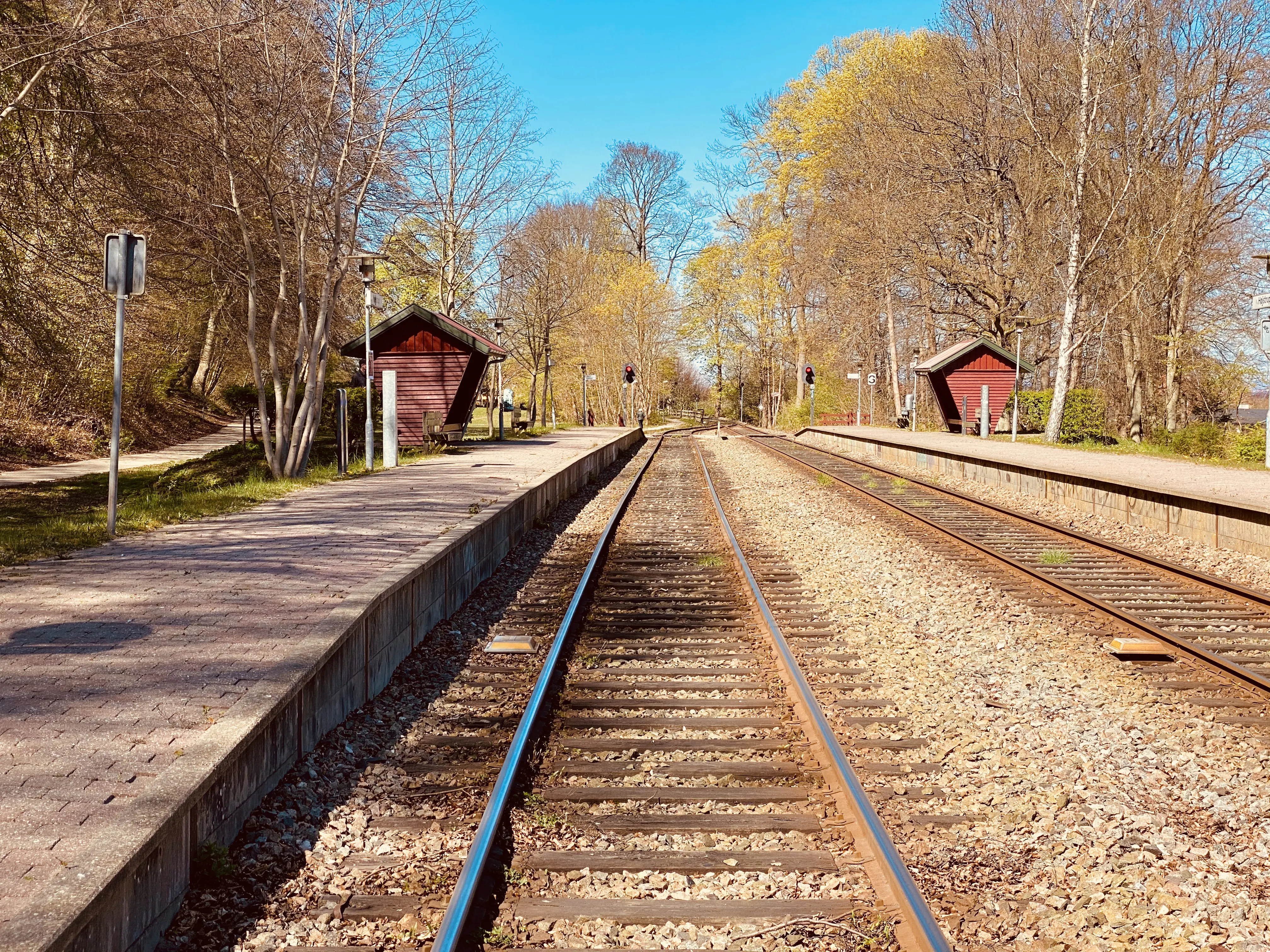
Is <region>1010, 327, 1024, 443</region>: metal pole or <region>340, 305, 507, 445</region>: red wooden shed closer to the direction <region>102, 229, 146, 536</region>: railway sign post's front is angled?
the red wooden shed

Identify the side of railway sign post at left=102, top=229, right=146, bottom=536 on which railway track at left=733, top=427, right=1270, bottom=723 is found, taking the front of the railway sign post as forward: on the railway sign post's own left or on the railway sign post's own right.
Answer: on the railway sign post's own right

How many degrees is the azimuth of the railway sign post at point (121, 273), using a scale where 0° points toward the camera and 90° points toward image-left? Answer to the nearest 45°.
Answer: approximately 180°

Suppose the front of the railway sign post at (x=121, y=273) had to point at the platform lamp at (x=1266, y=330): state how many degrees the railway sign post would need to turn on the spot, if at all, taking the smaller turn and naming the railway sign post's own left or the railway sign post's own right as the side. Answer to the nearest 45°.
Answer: approximately 90° to the railway sign post's own right

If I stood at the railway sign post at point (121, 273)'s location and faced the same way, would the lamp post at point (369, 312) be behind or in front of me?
in front

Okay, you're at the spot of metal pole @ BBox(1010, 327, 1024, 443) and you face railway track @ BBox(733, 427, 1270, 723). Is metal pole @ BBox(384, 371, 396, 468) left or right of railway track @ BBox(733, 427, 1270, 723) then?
right

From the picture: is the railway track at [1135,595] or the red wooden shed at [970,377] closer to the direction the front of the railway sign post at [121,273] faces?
the red wooden shed
